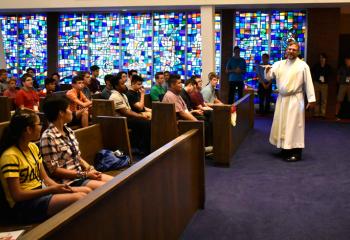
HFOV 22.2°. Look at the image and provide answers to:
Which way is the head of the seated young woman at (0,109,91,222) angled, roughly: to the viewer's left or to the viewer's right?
to the viewer's right

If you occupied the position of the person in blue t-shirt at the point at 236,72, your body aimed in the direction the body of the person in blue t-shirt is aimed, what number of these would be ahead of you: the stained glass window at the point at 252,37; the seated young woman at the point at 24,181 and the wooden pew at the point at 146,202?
2

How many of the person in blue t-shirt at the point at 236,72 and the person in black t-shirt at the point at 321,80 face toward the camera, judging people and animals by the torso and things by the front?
2

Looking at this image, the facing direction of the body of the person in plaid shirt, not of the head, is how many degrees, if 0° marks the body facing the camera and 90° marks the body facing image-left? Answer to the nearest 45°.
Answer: approximately 315°

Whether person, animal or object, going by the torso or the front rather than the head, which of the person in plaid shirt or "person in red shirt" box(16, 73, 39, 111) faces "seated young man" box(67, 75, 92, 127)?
the person in red shirt

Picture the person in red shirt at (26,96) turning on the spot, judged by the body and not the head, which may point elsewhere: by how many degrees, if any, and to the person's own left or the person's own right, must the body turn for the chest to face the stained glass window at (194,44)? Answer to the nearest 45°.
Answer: approximately 90° to the person's own left

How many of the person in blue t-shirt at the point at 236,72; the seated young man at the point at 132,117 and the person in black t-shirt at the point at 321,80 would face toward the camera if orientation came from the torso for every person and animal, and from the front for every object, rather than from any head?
2

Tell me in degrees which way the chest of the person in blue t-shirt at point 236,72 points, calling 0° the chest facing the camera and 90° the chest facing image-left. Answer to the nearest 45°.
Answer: approximately 0°

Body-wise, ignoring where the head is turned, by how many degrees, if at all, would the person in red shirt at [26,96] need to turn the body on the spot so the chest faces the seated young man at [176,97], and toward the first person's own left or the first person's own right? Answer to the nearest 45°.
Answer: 0° — they already face them

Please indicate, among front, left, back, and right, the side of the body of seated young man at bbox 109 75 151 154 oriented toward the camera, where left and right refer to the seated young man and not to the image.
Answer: right

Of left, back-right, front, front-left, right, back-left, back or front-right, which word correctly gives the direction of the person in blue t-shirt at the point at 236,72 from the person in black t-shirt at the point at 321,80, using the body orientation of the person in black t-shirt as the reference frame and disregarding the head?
right
